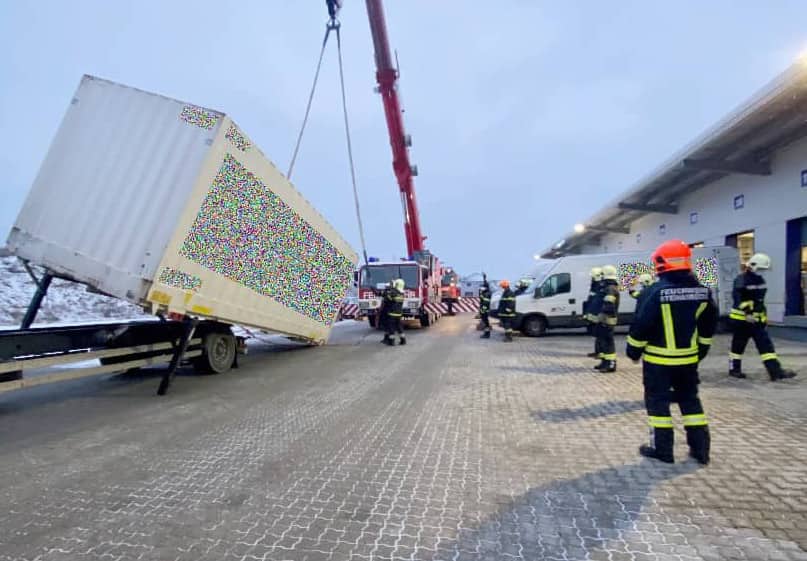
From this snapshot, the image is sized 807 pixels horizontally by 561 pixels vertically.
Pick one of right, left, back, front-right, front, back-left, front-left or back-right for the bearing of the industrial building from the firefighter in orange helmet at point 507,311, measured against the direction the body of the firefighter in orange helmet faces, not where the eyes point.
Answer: back

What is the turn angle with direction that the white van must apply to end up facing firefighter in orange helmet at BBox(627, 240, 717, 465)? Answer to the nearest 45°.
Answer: approximately 90° to its left

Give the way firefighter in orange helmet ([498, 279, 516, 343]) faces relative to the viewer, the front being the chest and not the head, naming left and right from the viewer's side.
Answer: facing to the left of the viewer

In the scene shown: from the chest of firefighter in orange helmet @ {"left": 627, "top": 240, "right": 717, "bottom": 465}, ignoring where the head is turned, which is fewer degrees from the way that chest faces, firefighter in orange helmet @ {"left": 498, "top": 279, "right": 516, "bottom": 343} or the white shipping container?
the firefighter in orange helmet

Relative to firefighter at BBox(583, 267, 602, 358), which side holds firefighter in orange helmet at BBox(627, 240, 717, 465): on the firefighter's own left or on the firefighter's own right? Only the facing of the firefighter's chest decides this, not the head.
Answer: on the firefighter's own left

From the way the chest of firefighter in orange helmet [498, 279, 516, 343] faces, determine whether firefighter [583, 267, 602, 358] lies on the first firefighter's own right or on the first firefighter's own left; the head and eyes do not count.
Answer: on the first firefighter's own left

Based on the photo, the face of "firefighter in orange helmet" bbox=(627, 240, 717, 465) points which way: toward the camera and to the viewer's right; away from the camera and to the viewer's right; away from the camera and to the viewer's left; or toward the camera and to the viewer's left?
away from the camera and to the viewer's left

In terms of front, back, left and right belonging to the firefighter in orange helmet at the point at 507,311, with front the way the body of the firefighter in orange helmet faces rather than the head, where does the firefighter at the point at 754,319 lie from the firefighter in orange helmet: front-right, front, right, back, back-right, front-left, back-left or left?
back-left

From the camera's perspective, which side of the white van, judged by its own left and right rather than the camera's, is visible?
left

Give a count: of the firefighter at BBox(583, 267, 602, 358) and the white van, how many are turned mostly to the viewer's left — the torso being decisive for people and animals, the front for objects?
2

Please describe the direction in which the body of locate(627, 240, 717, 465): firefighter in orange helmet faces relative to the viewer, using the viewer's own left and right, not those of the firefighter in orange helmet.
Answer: facing away from the viewer and to the left of the viewer

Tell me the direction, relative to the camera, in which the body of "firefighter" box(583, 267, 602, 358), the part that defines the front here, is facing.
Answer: to the viewer's left
